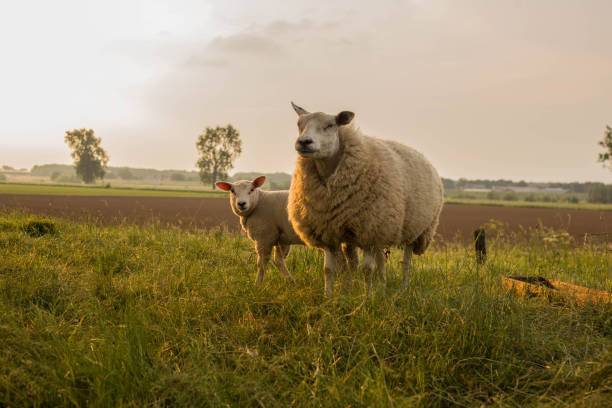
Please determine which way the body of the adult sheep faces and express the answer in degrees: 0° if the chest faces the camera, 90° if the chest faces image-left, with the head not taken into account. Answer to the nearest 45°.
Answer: approximately 45°

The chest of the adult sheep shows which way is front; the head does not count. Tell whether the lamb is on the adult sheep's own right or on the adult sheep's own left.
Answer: on the adult sheep's own right

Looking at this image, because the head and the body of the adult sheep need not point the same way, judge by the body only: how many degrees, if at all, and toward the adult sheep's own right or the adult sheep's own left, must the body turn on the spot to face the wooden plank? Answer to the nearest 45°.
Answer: approximately 135° to the adult sheep's own left

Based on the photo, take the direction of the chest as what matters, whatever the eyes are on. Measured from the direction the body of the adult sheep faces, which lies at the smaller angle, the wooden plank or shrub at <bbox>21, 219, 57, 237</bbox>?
the shrub

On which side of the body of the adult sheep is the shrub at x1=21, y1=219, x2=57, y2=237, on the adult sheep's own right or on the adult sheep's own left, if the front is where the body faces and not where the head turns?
on the adult sheep's own right
